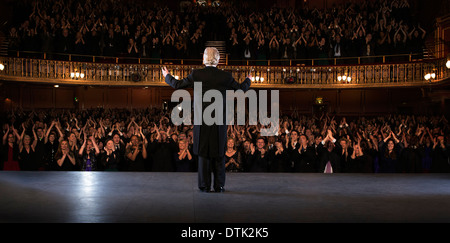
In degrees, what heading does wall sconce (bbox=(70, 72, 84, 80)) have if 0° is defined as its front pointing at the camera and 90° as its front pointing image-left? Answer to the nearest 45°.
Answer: approximately 0°

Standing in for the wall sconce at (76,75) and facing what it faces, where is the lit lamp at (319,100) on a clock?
The lit lamp is roughly at 9 o'clock from the wall sconce.

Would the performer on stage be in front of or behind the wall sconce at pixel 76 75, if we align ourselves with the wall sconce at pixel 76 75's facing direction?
in front

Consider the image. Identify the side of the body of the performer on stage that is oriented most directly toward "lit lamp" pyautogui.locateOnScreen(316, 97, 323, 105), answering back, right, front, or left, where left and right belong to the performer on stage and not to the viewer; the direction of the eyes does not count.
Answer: front

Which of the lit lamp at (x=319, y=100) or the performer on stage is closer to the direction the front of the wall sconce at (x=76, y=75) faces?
the performer on stage

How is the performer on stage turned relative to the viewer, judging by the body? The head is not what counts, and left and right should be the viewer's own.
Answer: facing away from the viewer

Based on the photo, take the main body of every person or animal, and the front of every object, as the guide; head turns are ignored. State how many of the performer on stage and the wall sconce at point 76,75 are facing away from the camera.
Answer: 1

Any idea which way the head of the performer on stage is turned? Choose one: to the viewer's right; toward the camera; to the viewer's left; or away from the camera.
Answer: away from the camera

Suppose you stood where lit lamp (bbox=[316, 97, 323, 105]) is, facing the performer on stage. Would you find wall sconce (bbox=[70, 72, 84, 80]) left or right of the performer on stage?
right

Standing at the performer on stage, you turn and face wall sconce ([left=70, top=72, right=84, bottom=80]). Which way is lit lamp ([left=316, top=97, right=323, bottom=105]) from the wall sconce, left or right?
right

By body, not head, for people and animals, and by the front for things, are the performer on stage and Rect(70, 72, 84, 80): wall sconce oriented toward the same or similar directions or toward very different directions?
very different directions
